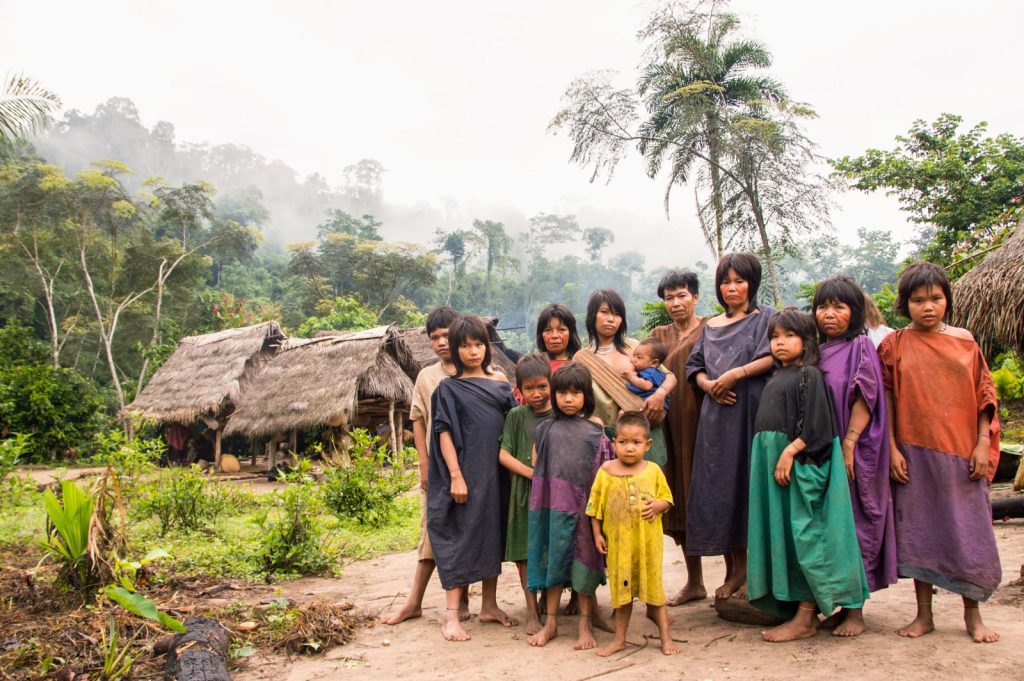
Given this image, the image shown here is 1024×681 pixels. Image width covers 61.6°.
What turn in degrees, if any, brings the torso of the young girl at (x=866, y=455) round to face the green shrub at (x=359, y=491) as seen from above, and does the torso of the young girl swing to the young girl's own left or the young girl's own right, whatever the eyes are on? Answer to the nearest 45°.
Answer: approximately 90° to the young girl's own right

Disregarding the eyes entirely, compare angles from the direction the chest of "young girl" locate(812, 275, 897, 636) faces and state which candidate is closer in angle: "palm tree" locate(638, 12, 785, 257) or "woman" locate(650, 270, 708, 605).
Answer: the woman

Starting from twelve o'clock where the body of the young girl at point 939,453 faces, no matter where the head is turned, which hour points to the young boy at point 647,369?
The young boy is roughly at 3 o'clock from the young girl.

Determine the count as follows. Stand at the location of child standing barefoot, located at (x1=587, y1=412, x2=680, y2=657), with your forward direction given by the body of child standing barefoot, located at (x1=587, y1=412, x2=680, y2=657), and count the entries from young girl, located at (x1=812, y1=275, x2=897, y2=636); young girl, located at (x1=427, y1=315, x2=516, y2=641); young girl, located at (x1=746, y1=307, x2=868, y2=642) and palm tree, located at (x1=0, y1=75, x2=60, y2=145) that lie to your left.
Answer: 2

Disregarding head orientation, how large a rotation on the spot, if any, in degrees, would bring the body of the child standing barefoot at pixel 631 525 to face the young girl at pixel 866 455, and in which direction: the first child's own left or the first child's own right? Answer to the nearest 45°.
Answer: approximately 90° to the first child's own left

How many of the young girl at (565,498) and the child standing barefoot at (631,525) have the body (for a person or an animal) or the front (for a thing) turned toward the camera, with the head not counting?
2

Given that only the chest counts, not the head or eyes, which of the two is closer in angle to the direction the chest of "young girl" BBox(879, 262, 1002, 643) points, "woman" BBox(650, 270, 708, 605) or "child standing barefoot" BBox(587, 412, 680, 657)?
the child standing barefoot

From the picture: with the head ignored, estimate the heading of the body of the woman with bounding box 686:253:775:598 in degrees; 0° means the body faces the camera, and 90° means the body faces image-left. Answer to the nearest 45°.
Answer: approximately 45°

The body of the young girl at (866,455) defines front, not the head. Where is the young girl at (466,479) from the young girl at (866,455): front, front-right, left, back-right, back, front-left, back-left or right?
front-right
